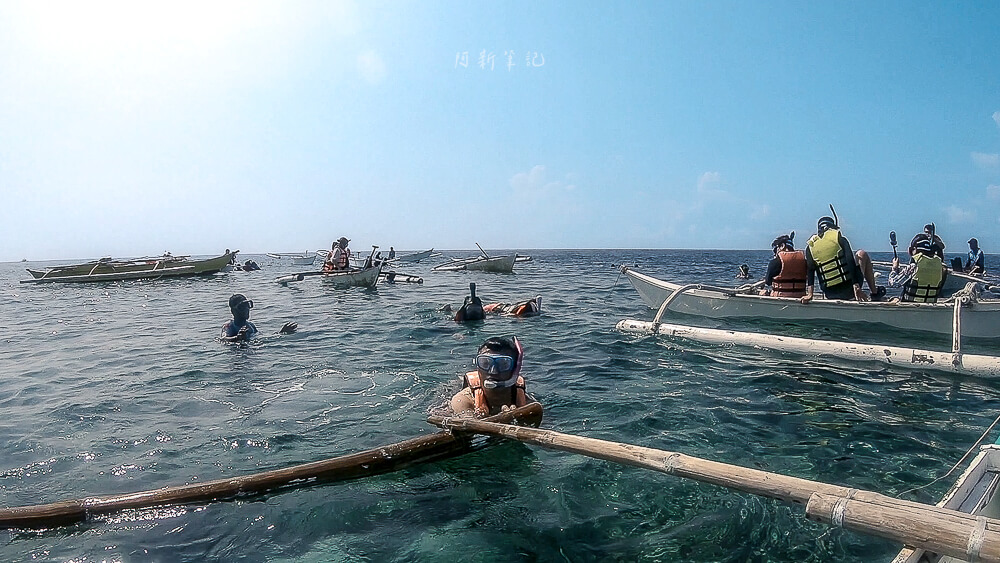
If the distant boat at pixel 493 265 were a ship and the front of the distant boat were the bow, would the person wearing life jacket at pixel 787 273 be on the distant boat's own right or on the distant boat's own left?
on the distant boat's own right

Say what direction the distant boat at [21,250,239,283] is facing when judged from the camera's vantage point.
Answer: facing to the right of the viewer

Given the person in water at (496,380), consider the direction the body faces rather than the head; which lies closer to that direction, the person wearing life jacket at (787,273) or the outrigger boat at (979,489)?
the outrigger boat

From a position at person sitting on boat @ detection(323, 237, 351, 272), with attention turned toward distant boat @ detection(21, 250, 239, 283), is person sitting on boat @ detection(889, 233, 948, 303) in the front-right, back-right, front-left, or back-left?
back-left

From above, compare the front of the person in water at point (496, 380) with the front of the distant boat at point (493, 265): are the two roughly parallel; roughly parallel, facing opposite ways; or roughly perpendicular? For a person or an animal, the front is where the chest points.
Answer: roughly perpendicular

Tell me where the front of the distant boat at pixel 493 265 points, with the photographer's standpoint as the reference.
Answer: facing to the right of the viewer

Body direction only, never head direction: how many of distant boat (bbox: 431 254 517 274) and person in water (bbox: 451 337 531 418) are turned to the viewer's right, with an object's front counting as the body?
1

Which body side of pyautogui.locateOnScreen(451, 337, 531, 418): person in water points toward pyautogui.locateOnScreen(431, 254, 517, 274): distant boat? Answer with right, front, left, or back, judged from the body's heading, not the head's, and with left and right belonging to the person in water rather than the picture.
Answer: back
